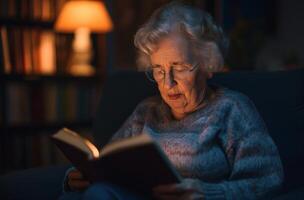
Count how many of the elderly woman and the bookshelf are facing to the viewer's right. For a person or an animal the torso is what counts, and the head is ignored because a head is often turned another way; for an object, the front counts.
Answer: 0

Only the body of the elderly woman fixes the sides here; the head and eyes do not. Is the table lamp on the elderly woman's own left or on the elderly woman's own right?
on the elderly woman's own right

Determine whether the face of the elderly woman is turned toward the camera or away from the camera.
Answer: toward the camera

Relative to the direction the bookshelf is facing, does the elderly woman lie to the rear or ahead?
ahead

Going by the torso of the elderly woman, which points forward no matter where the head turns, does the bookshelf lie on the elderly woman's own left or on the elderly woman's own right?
on the elderly woman's own right

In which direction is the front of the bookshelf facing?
toward the camera

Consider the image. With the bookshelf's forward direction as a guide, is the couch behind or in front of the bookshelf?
in front
